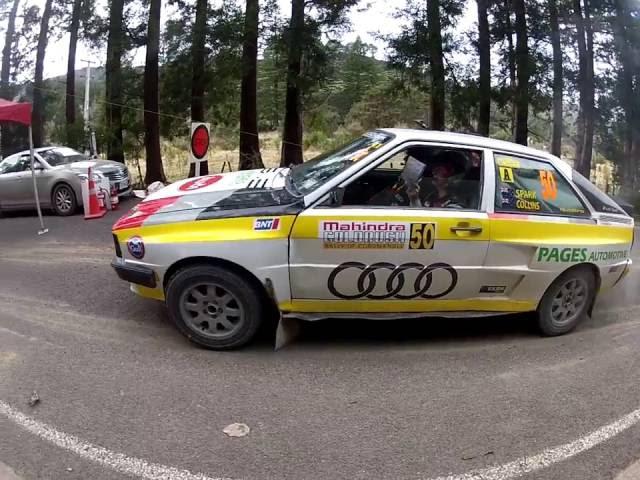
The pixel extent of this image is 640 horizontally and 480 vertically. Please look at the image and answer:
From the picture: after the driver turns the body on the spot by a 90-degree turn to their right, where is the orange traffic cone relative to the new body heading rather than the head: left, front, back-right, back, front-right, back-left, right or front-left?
front-left

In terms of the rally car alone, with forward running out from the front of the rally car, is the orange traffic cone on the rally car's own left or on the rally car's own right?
on the rally car's own right

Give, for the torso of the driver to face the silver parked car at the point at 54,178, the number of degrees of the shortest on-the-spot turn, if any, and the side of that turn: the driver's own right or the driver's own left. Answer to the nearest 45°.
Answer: approximately 45° to the driver's own right

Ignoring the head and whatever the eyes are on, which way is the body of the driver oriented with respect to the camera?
to the viewer's left

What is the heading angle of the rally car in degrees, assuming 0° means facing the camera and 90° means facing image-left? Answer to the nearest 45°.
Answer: approximately 90°
